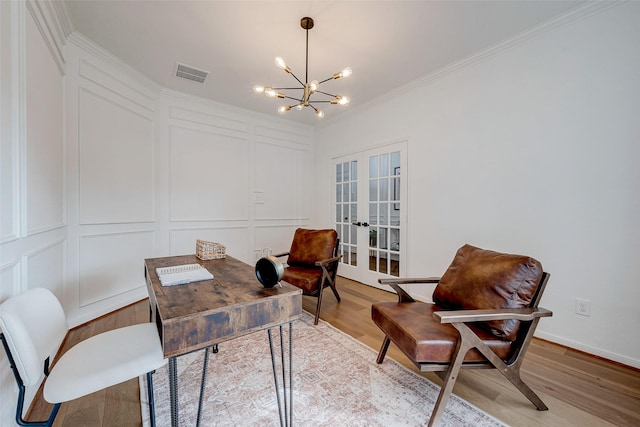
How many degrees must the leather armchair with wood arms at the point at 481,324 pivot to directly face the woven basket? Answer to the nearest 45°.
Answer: approximately 45° to its right

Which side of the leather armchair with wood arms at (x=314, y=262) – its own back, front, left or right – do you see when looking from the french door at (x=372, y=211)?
back

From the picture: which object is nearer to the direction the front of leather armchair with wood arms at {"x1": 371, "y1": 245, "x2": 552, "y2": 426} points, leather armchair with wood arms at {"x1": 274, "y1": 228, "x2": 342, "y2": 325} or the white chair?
the white chair

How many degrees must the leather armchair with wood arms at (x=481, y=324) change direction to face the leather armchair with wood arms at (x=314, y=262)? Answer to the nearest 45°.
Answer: approximately 90° to its right

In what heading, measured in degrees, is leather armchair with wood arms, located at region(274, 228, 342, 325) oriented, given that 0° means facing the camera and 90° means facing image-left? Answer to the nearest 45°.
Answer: approximately 45°

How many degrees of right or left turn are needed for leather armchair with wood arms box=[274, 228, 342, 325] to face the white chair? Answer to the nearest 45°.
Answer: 0° — it already faces it

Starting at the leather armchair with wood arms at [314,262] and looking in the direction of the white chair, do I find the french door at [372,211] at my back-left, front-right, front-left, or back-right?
back-left

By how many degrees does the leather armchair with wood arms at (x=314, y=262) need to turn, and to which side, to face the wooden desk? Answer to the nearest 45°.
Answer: approximately 45° to its left
